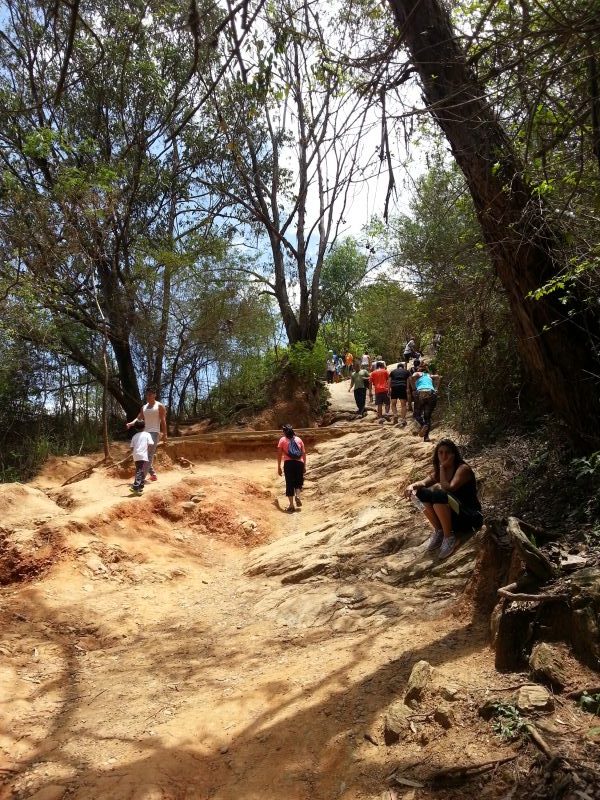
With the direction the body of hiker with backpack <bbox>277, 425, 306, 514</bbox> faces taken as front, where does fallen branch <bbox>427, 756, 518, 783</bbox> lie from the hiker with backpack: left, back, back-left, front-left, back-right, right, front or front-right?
back

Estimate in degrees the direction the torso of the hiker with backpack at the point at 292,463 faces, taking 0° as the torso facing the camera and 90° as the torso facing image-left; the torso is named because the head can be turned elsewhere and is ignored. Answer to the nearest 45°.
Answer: approximately 180°

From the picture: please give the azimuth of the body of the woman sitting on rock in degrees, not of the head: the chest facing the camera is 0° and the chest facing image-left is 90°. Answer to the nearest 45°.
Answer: approximately 45°

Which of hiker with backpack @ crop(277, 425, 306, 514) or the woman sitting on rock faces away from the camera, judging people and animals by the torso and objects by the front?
the hiker with backpack
